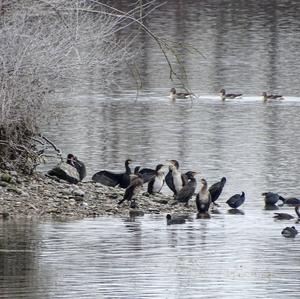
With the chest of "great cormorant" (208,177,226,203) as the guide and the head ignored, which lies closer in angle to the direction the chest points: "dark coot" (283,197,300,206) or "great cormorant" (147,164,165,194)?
the dark coot

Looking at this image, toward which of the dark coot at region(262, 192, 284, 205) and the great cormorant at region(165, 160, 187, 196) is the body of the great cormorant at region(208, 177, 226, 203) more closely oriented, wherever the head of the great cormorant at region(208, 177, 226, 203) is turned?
the dark coot

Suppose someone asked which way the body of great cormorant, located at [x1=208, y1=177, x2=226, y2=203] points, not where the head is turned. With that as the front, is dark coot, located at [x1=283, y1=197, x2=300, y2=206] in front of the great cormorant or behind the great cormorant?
in front

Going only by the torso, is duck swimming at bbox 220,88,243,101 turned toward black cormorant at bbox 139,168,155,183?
no

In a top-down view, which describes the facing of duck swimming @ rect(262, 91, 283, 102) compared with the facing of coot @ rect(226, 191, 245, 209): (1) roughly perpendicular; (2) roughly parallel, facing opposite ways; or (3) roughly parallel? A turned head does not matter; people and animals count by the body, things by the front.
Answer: roughly parallel, facing opposite ways
